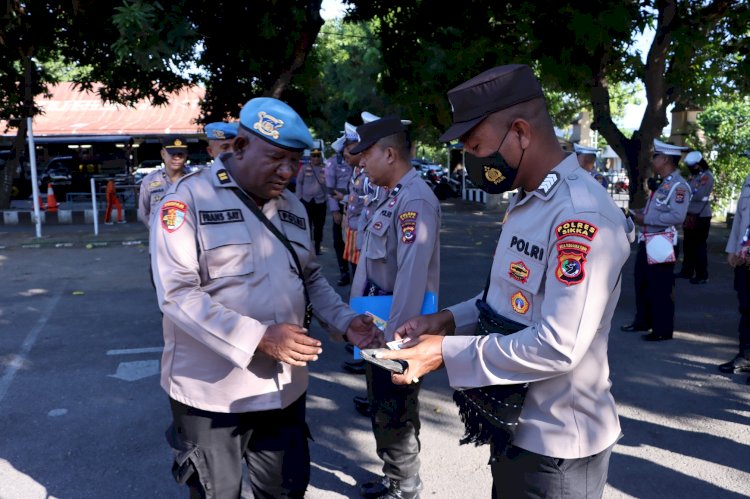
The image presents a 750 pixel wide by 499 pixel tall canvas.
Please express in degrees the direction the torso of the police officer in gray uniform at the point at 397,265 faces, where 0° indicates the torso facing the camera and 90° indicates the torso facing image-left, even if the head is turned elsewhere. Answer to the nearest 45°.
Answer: approximately 90°

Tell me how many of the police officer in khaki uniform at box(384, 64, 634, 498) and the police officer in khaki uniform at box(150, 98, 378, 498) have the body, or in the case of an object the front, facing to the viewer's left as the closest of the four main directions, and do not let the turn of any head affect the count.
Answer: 1

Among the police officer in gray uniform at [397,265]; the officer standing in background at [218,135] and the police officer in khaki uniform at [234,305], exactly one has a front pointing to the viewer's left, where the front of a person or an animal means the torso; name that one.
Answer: the police officer in gray uniform at [397,265]

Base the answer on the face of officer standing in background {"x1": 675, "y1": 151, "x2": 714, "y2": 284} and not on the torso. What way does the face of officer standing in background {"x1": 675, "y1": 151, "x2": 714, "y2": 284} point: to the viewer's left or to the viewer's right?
to the viewer's left

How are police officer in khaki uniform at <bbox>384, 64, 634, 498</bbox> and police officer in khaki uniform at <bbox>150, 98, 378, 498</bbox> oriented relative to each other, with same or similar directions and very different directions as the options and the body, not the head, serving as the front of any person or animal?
very different directions

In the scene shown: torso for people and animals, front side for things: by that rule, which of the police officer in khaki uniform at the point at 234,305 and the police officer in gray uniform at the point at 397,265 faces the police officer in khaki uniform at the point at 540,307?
the police officer in khaki uniform at the point at 234,305
